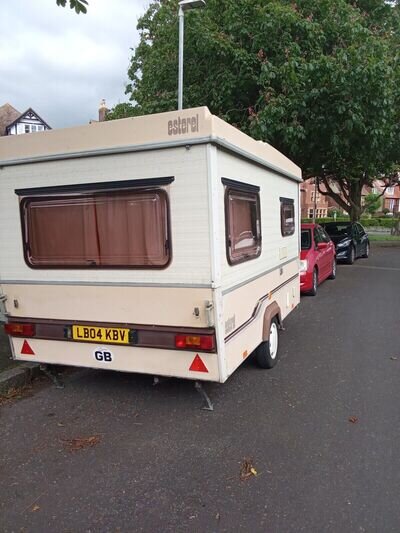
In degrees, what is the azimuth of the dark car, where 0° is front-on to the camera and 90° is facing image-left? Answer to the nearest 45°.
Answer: approximately 45°

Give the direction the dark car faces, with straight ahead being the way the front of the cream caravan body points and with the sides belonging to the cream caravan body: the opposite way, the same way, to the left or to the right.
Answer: the opposite way

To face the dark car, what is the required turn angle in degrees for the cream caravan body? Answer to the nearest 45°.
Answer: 0° — it already faces it

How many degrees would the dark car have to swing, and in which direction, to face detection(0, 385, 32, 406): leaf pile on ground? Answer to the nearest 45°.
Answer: approximately 45° to its left

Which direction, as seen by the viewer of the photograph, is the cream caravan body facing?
facing away from the viewer and to the right of the viewer

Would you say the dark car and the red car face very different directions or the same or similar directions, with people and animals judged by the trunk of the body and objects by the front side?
same or similar directions

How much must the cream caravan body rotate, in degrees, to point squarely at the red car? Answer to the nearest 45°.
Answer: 0° — it already faces it
